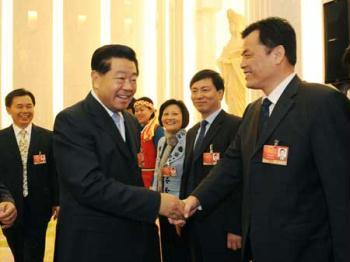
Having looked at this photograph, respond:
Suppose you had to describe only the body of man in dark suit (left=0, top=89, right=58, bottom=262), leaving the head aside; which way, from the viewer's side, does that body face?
toward the camera

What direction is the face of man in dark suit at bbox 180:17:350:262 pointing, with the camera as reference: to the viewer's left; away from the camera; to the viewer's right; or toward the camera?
to the viewer's left

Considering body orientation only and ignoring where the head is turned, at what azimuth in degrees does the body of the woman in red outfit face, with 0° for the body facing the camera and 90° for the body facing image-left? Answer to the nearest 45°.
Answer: approximately 45°

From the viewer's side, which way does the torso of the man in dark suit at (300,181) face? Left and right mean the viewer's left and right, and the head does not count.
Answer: facing the viewer and to the left of the viewer

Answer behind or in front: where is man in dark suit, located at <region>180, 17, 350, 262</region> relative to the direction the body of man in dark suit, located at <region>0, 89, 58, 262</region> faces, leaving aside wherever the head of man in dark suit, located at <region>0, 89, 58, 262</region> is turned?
in front

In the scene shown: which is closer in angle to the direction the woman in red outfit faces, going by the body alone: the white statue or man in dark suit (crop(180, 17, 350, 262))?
the man in dark suit

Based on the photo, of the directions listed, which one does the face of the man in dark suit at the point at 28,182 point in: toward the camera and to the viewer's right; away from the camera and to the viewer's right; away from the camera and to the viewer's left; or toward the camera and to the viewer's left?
toward the camera and to the viewer's right

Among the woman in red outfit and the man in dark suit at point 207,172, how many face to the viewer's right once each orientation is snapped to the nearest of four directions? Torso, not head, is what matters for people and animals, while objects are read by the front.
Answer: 0

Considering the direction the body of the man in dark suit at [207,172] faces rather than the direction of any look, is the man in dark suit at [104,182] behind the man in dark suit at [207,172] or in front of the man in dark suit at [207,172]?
in front

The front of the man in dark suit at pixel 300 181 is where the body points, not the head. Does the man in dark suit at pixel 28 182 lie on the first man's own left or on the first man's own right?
on the first man's own right

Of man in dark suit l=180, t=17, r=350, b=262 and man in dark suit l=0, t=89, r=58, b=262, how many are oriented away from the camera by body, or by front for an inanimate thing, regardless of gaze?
0

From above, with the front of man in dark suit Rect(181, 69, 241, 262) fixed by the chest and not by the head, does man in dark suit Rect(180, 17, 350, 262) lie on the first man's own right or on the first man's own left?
on the first man's own left
